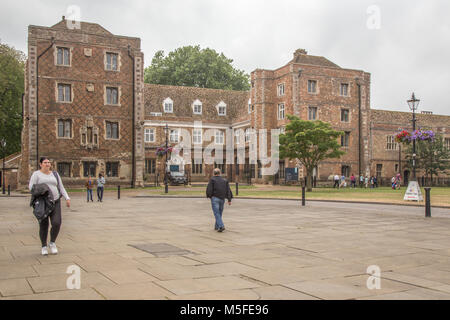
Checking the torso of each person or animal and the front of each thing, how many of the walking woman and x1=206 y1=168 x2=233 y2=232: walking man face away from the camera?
1

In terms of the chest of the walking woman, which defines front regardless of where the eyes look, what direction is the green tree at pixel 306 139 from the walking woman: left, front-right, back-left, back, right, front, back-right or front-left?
back-left

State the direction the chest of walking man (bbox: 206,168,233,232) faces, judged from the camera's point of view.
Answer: away from the camera

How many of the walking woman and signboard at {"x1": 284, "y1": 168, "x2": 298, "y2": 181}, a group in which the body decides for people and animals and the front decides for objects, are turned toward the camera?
2

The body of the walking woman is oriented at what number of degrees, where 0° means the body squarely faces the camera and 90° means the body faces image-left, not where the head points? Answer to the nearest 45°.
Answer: approximately 0°

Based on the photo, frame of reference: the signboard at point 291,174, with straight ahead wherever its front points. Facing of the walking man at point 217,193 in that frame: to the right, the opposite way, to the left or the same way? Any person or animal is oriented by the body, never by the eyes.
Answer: the opposite way

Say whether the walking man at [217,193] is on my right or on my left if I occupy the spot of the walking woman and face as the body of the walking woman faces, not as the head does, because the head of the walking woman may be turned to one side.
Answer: on my left
